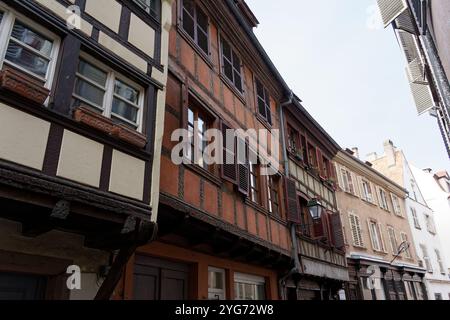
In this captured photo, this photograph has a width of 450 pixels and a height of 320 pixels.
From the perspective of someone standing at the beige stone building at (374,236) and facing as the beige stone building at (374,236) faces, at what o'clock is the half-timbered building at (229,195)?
The half-timbered building is roughly at 2 o'clock from the beige stone building.

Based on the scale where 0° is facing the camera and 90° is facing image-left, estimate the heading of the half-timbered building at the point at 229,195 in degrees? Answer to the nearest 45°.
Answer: approximately 315°

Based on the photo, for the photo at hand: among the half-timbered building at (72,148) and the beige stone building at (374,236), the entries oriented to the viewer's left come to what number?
0

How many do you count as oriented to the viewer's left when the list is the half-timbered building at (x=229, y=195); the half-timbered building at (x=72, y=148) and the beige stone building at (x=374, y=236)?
0

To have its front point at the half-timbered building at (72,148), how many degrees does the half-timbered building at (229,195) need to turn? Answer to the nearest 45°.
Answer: approximately 90° to its right

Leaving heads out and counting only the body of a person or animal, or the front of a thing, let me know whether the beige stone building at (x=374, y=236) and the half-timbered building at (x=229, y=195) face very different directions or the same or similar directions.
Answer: same or similar directions

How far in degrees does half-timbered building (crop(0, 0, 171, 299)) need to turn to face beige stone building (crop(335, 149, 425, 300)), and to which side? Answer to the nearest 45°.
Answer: approximately 90° to its left

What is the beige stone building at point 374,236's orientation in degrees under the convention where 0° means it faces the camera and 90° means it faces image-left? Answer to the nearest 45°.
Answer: approximately 315°

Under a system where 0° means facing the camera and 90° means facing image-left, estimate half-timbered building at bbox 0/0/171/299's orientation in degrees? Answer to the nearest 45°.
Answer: approximately 315°

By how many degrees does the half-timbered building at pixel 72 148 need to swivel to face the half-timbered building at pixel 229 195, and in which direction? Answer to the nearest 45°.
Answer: approximately 90° to its left

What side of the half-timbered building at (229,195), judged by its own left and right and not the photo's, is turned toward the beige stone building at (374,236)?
left

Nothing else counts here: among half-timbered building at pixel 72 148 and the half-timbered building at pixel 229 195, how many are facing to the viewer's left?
0

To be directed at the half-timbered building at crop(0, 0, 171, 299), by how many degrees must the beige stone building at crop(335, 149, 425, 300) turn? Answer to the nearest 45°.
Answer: approximately 45° to its right
